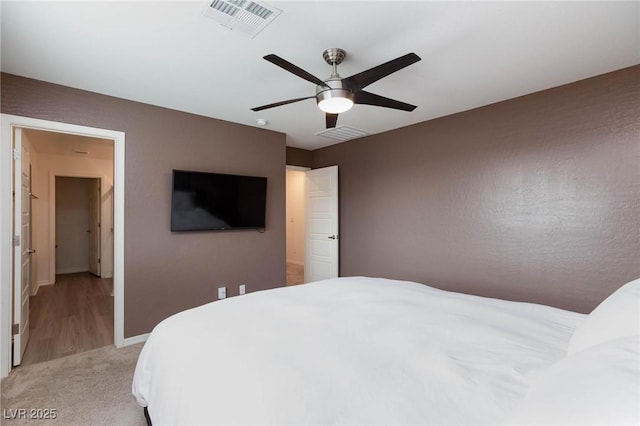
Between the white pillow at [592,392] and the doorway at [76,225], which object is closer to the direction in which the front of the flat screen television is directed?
the white pillow

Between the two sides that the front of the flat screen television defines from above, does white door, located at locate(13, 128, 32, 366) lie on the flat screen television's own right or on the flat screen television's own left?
on the flat screen television's own right

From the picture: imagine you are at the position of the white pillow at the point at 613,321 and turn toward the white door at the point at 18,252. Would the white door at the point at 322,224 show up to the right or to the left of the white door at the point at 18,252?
right

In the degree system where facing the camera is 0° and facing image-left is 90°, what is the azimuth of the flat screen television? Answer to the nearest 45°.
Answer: approximately 315°

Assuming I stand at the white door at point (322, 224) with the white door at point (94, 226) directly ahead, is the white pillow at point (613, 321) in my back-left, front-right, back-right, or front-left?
back-left

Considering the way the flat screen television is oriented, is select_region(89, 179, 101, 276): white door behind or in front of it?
behind

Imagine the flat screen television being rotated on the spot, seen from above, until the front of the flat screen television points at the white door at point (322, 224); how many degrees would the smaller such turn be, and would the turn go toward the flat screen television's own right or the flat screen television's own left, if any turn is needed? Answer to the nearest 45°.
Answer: approximately 90° to the flat screen television's own left
